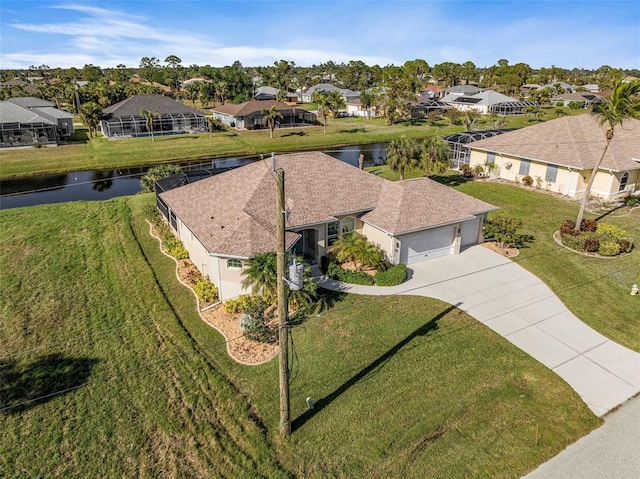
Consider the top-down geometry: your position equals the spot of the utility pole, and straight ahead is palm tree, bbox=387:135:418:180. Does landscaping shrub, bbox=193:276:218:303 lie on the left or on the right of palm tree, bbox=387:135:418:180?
left

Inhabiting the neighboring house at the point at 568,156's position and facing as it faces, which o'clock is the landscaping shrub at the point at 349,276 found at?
The landscaping shrub is roughly at 2 o'clock from the neighboring house.

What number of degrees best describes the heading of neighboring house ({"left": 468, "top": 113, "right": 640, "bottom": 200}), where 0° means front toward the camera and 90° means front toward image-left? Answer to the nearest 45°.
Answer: approximately 315°

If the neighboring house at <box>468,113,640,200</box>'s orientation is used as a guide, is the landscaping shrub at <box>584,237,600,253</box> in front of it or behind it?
in front

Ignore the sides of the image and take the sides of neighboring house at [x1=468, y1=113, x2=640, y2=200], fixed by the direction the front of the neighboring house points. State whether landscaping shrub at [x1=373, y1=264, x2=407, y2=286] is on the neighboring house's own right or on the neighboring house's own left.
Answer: on the neighboring house's own right

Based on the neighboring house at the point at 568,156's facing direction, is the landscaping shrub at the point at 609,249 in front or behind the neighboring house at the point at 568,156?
in front

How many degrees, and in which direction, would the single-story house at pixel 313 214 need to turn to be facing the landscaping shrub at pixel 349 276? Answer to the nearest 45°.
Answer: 0° — it already faces it

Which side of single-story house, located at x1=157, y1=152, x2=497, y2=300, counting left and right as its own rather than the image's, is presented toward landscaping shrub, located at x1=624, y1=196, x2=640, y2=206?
left

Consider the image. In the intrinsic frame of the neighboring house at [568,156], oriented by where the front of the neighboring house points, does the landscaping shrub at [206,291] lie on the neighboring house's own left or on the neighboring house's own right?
on the neighboring house's own right

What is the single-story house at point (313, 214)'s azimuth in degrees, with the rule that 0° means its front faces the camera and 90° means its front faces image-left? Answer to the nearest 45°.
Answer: approximately 315°

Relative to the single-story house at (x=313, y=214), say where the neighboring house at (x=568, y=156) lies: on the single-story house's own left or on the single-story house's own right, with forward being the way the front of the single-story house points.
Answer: on the single-story house's own left

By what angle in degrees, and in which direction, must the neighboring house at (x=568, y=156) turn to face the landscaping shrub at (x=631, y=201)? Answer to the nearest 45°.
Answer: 0° — it already faces it

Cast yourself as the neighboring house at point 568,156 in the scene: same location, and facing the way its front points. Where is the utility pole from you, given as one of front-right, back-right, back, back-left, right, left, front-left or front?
front-right

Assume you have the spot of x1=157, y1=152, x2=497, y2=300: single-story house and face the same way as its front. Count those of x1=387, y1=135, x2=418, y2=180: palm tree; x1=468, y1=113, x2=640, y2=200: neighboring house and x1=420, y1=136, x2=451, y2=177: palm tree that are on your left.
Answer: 3
